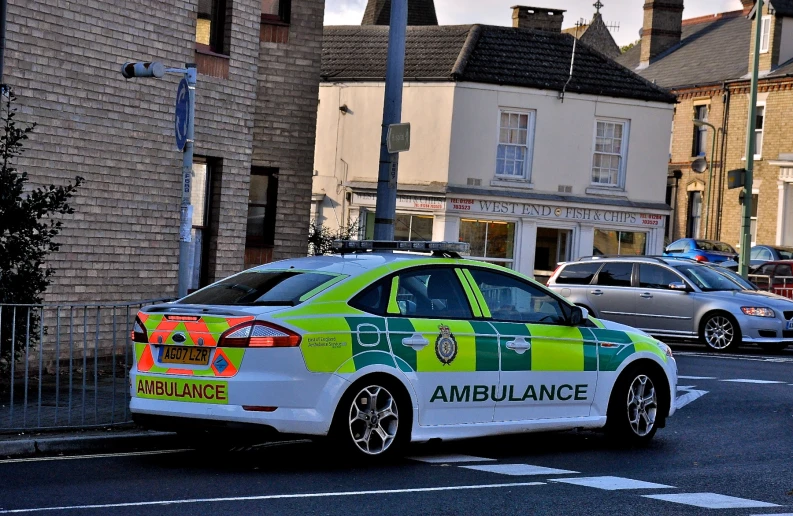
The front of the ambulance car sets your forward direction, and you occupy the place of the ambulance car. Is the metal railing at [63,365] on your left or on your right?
on your left

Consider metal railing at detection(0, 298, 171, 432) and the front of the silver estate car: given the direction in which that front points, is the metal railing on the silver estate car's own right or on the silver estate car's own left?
on the silver estate car's own right

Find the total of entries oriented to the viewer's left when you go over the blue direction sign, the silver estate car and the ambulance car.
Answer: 1

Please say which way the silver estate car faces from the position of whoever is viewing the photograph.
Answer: facing the viewer and to the right of the viewer

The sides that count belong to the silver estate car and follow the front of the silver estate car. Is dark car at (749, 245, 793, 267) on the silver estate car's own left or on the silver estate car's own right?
on the silver estate car's own left

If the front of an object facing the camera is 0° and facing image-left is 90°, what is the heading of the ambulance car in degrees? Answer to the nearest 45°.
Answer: approximately 225°

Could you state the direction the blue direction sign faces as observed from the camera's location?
facing to the left of the viewer

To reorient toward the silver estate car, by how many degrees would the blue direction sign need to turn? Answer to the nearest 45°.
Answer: approximately 135° to its right

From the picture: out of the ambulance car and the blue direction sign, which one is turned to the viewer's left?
the blue direction sign

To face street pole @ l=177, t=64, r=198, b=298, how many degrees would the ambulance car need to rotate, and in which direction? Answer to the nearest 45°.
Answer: approximately 90° to its left

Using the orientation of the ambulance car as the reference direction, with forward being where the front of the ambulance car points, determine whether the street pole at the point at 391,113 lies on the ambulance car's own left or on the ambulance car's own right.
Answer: on the ambulance car's own left

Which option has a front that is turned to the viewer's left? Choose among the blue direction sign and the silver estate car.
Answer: the blue direction sign

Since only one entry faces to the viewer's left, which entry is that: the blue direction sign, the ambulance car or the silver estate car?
the blue direction sign
